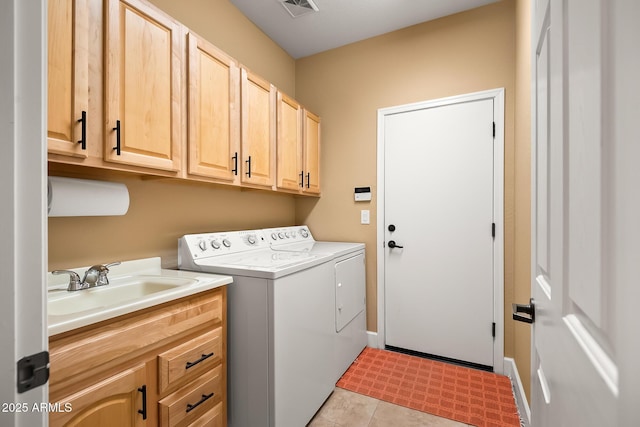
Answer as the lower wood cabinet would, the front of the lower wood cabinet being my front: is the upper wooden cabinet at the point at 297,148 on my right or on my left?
on my left

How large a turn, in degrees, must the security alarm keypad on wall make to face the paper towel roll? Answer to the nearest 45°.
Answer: approximately 45° to its right

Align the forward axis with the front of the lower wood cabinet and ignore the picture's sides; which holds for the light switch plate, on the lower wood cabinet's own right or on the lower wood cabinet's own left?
on the lower wood cabinet's own left

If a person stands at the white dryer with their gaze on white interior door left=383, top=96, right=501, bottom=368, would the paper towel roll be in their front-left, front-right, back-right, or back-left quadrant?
back-right

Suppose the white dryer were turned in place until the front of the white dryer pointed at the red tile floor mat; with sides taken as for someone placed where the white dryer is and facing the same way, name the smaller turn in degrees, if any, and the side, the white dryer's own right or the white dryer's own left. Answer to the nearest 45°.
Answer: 0° — it already faces it

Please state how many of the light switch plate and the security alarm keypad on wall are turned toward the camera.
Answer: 2

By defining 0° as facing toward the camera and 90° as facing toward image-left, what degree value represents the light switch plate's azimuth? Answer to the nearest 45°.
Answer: approximately 0°

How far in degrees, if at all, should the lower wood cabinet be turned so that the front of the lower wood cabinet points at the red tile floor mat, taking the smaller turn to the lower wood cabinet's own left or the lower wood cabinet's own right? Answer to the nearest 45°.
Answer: approximately 45° to the lower wood cabinet's own left

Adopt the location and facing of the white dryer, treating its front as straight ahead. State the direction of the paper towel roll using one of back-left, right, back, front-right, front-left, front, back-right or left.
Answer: right

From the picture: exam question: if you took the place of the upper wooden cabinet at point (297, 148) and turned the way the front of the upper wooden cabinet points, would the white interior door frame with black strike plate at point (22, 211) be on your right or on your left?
on your right

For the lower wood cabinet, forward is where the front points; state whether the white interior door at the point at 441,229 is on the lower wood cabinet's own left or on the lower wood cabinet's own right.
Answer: on the lower wood cabinet's own left

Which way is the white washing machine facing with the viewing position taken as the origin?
facing the viewer and to the right of the viewer

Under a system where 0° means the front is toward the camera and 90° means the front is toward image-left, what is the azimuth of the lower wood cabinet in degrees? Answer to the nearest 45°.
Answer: approximately 315°
